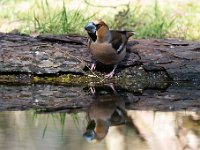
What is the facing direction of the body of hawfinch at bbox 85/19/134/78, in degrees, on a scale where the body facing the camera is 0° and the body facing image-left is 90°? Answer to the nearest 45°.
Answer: approximately 45°
